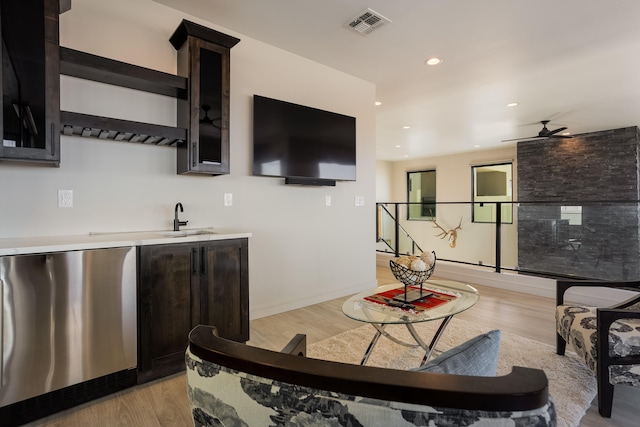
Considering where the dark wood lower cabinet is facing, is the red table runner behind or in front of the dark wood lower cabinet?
in front

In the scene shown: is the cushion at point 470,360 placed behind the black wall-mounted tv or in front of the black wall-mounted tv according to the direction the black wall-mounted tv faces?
in front

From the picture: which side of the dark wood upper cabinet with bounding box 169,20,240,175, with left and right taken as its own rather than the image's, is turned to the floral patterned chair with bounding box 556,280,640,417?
front

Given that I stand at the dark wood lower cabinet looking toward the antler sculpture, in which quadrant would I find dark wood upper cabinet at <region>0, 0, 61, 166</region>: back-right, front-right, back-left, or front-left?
back-left

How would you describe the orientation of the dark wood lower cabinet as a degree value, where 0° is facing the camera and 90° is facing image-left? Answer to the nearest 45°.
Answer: approximately 315°

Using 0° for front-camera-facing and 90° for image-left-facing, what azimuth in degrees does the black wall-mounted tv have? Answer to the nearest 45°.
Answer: approximately 315°

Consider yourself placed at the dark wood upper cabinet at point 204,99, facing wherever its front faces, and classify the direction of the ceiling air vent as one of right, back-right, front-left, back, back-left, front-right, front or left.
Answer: front-left

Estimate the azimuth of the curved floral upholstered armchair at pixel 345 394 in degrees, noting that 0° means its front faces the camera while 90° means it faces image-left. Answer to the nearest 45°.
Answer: approximately 225°

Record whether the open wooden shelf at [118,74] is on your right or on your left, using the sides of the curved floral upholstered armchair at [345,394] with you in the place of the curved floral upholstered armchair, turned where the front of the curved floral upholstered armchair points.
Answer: on your left

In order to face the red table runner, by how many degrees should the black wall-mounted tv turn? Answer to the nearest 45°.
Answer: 0° — it already faces it

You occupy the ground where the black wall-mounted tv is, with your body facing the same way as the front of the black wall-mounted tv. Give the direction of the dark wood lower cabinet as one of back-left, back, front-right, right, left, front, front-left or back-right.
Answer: right
